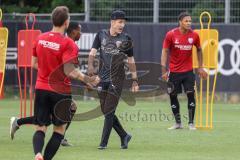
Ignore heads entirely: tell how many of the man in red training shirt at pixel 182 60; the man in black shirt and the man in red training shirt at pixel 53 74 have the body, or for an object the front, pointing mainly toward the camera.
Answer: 2

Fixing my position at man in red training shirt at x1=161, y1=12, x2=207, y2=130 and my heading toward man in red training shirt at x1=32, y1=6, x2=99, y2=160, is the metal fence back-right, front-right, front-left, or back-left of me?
back-right

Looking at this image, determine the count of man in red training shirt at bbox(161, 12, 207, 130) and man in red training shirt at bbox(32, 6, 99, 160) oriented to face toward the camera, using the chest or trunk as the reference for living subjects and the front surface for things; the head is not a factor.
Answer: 1

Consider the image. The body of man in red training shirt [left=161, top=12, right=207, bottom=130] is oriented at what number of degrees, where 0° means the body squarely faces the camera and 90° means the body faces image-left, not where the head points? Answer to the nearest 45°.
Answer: approximately 0°

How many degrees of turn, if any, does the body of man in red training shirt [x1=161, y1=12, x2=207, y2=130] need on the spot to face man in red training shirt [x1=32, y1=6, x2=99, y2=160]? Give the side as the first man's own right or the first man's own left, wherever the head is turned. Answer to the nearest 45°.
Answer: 0° — they already face them

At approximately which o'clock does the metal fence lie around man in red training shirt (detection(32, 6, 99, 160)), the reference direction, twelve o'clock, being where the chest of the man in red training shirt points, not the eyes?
The metal fence is roughly at 11 o'clock from the man in red training shirt.
